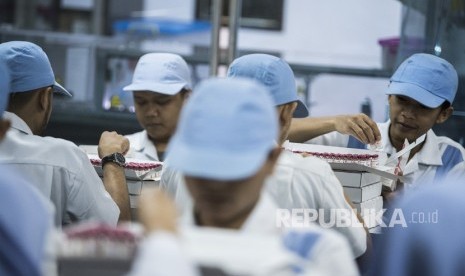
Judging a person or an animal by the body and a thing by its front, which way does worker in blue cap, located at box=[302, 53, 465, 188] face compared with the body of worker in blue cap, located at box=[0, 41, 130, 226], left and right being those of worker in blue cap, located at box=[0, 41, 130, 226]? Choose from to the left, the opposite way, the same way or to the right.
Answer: the opposite way

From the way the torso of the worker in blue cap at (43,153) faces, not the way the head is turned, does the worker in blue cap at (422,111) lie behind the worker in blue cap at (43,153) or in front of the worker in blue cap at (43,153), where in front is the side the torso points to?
in front

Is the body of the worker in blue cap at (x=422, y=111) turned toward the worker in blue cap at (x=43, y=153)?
yes

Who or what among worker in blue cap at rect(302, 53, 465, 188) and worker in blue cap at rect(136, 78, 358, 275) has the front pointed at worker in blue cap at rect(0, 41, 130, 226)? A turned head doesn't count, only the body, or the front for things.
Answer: worker in blue cap at rect(302, 53, 465, 188)

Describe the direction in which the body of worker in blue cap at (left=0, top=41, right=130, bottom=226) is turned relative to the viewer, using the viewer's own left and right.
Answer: facing away from the viewer and to the right of the viewer

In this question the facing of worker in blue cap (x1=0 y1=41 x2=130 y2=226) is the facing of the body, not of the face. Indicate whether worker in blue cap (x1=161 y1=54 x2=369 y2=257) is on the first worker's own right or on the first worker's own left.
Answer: on the first worker's own right

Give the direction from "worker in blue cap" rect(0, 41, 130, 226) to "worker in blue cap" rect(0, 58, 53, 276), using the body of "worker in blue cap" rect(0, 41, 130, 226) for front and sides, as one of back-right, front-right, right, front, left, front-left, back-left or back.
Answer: back-right

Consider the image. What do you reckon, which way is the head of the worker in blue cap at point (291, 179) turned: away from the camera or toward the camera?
away from the camera

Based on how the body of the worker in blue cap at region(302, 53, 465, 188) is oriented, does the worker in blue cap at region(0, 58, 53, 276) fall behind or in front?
in front
